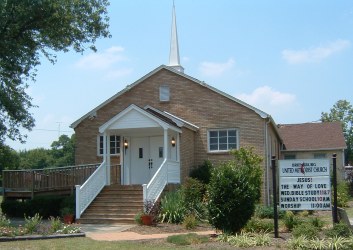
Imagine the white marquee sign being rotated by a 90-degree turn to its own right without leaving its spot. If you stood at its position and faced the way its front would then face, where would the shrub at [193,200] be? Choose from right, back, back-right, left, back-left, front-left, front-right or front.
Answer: front-right

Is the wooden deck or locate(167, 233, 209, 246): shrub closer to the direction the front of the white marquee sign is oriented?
the shrub

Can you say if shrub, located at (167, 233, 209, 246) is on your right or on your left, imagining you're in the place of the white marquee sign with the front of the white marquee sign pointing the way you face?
on your right

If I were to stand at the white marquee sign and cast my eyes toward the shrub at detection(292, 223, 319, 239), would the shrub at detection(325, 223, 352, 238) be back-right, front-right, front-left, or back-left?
front-left

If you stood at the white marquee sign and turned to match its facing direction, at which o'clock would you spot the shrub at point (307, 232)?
The shrub is roughly at 12 o'clock from the white marquee sign.

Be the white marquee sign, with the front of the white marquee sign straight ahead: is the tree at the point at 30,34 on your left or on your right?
on your right

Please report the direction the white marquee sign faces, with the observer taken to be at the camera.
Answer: facing the viewer
